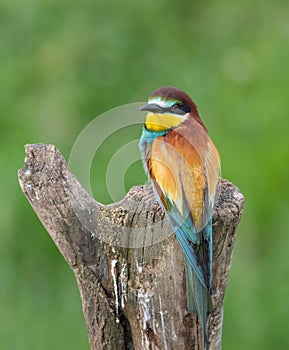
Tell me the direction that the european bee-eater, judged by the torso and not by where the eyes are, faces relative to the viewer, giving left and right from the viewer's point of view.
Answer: facing away from the viewer and to the left of the viewer
